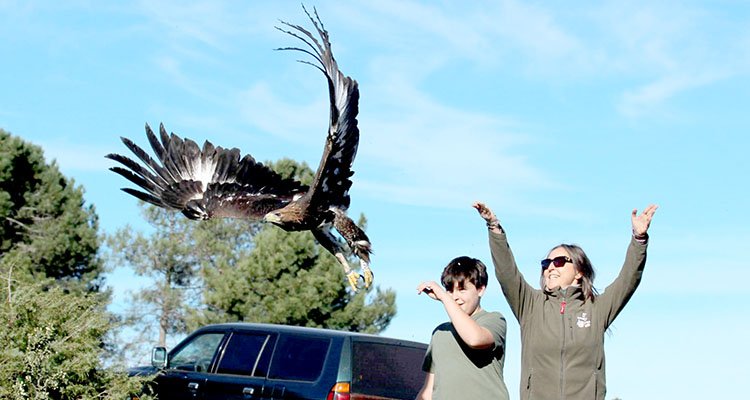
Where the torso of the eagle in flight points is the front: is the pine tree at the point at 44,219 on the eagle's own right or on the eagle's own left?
on the eagle's own right

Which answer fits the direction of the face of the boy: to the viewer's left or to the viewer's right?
to the viewer's left

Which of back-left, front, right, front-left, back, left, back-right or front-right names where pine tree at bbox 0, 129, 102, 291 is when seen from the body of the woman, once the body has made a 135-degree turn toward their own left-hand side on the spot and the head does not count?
left

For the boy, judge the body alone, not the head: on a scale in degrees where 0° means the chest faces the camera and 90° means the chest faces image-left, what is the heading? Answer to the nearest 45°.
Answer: approximately 45°

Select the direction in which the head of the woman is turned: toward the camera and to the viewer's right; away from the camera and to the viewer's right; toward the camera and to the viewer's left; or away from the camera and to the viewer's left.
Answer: toward the camera and to the viewer's left

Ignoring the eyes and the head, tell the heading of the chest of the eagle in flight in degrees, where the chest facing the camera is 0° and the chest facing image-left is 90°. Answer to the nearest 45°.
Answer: approximately 45°

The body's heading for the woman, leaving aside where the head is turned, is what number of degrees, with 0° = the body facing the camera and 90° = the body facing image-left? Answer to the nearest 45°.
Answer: approximately 0°

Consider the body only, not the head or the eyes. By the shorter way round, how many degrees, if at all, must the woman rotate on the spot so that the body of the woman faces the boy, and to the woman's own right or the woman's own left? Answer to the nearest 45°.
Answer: approximately 90° to the woman's own right
